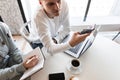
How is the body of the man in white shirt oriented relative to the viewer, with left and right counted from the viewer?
facing the viewer and to the right of the viewer

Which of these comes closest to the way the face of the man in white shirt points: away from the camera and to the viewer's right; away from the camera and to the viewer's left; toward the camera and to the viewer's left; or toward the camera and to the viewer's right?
toward the camera and to the viewer's right

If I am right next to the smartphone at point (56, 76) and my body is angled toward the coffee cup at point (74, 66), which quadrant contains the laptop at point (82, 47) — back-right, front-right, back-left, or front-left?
front-left

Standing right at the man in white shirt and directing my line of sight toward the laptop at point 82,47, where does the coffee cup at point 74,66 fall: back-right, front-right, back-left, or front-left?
front-right

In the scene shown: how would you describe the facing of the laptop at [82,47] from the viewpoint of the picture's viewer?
facing away from the viewer and to the left of the viewer

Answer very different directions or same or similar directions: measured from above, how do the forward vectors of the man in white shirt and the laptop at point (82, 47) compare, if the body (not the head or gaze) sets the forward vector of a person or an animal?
very different directions
